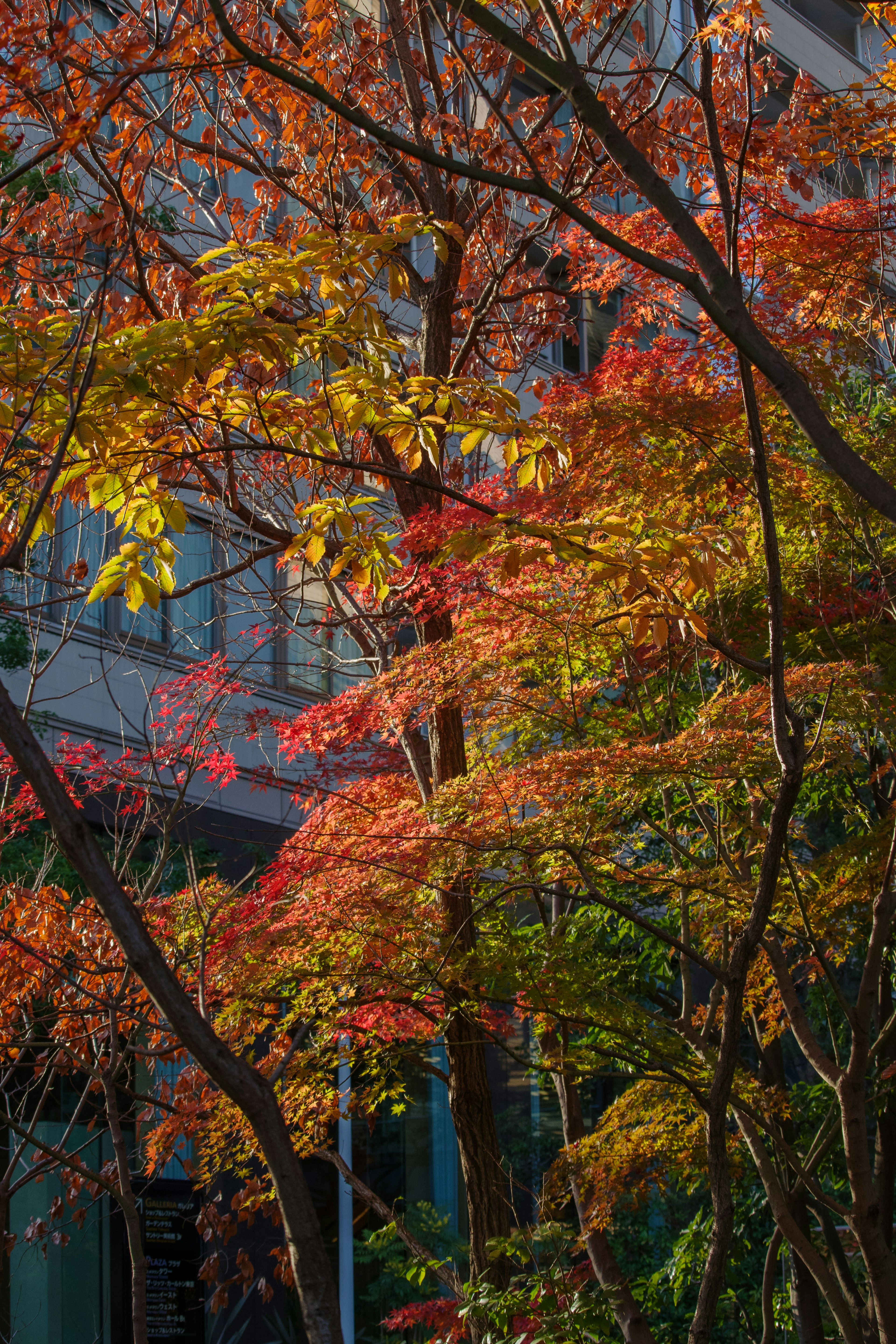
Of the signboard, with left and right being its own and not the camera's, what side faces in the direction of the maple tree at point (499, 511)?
front

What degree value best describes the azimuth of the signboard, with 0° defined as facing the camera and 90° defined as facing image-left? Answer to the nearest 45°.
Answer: approximately 0°
